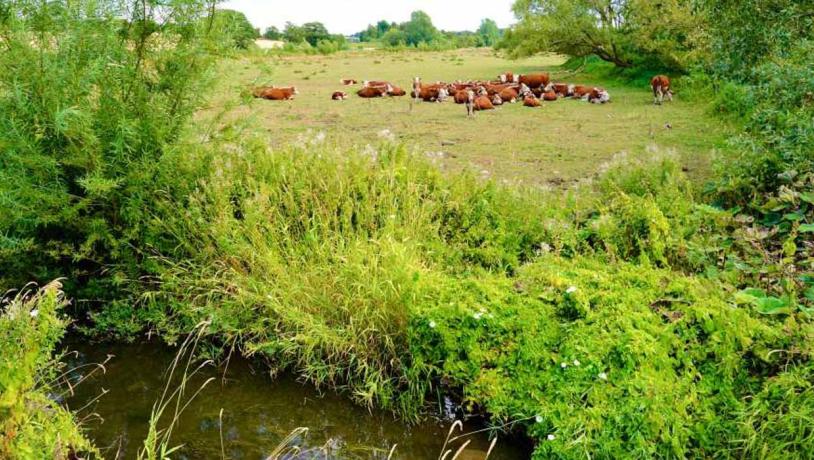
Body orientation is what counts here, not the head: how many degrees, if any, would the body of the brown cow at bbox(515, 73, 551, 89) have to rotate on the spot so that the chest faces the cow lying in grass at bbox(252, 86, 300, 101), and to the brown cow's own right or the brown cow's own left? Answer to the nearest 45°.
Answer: approximately 45° to the brown cow's own left

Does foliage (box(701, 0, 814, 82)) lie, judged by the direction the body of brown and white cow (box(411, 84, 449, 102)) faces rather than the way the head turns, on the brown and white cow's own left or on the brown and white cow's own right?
on the brown and white cow's own right

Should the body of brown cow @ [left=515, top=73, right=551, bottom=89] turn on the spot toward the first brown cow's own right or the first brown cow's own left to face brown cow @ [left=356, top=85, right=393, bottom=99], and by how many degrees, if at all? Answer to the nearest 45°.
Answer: approximately 45° to the first brown cow's own left

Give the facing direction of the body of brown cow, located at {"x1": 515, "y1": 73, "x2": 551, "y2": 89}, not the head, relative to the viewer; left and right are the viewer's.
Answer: facing to the left of the viewer

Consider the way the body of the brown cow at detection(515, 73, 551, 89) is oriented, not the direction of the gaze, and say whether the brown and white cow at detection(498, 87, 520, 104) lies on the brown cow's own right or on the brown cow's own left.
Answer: on the brown cow's own left
